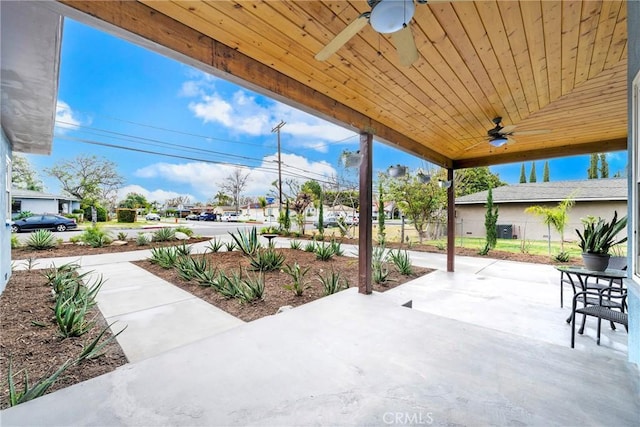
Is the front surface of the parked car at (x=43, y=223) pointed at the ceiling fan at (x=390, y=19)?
no

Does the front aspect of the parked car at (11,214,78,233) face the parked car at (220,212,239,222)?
no

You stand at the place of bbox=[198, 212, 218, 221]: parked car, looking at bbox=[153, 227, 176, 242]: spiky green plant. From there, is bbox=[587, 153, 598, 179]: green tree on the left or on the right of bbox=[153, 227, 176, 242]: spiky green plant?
left

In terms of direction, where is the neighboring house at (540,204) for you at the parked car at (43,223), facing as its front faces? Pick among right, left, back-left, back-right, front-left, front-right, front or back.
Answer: back-left

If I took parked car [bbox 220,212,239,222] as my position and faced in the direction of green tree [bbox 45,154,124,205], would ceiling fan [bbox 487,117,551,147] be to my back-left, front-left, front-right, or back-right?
front-left

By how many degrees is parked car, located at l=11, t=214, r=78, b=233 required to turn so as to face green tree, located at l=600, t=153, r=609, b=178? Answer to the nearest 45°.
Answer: approximately 135° to its left

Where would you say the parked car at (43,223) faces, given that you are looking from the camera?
facing to the left of the viewer
